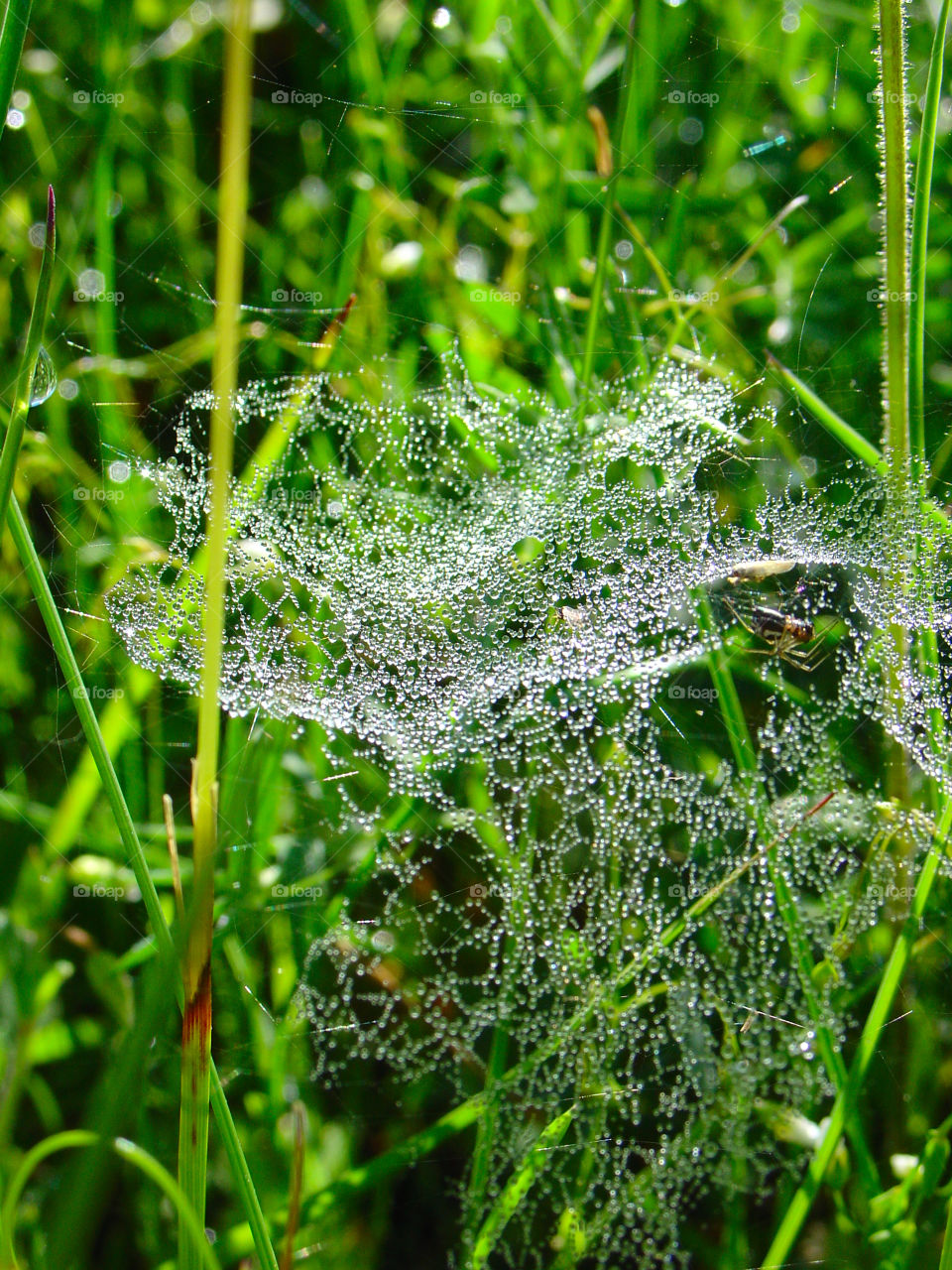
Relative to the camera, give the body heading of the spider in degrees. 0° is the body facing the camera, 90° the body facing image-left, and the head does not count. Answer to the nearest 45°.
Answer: approximately 270°
